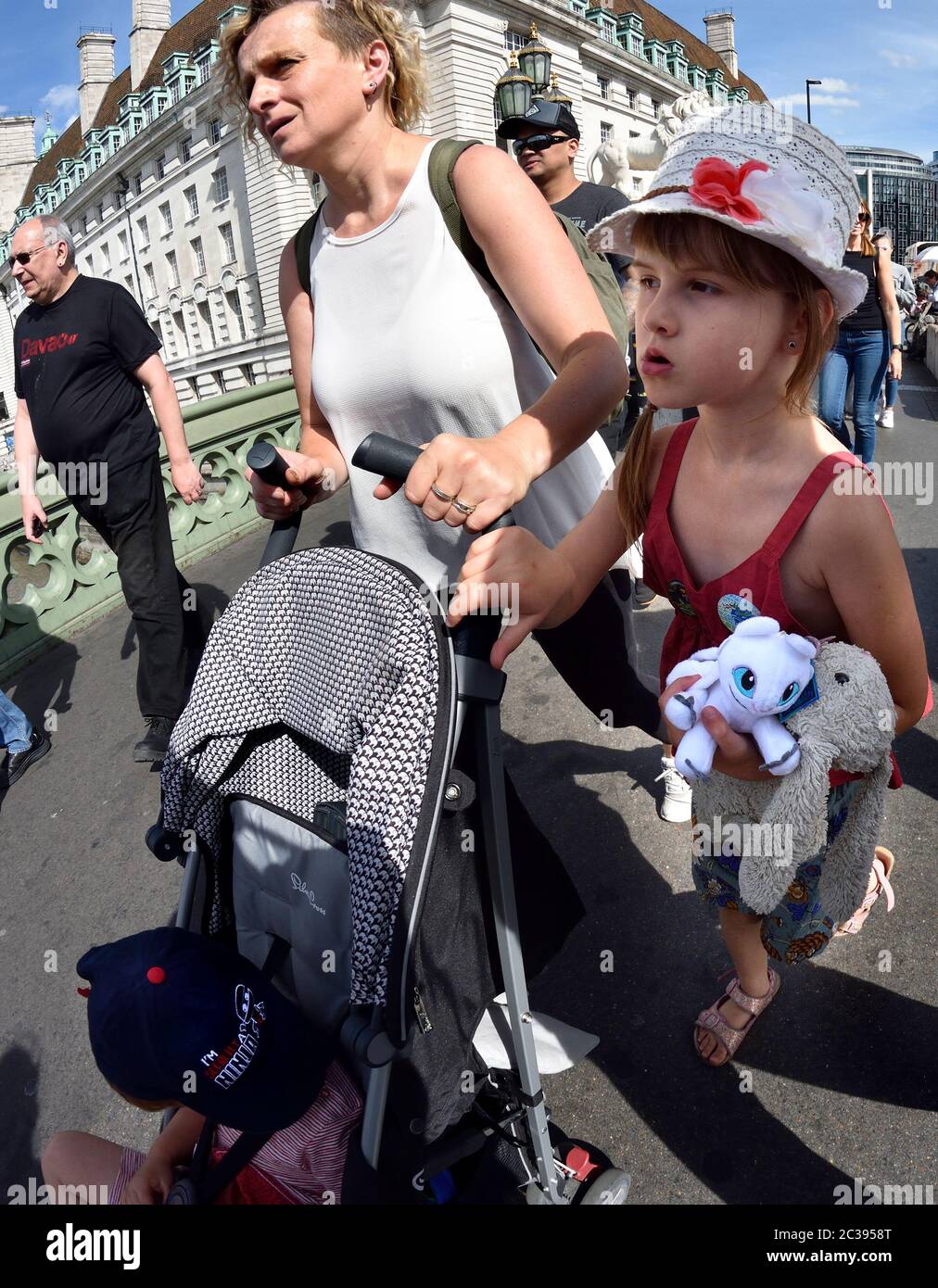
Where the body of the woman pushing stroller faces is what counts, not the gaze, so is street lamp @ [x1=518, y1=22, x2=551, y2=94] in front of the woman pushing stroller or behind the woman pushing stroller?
behind

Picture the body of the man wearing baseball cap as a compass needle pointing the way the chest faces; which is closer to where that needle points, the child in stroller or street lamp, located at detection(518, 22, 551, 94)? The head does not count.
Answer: the child in stroller

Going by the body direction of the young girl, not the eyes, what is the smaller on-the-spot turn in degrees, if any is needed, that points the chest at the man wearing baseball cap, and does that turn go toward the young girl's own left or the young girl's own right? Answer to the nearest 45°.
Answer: approximately 135° to the young girl's own right

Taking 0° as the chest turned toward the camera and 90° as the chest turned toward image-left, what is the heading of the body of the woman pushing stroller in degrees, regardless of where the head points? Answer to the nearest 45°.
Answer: approximately 45°

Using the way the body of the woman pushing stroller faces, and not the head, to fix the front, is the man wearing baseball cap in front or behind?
behind

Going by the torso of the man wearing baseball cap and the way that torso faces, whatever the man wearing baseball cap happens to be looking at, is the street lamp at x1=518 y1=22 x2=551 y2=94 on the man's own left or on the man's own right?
on the man's own right

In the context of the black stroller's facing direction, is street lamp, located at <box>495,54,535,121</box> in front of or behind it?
behind

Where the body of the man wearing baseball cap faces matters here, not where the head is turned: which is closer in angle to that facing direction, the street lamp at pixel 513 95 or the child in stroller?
the child in stroller

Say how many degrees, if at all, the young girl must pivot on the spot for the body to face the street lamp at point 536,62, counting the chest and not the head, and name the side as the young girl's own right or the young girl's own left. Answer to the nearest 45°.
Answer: approximately 135° to the young girl's own right

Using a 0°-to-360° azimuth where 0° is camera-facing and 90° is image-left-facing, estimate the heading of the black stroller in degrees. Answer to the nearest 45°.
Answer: approximately 45°

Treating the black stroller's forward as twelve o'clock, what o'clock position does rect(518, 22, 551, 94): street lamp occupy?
The street lamp is roughly at 5 o'clock from the black stroller.
